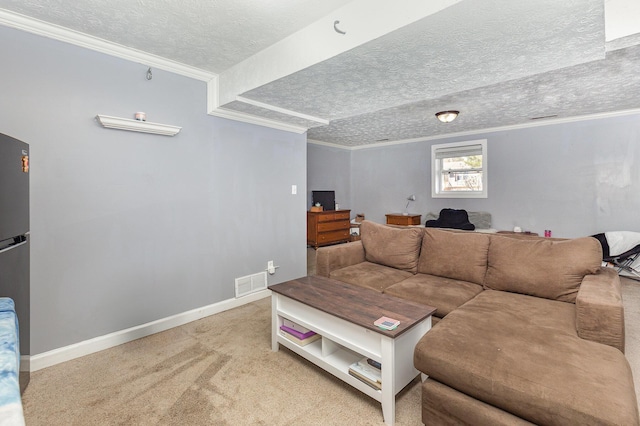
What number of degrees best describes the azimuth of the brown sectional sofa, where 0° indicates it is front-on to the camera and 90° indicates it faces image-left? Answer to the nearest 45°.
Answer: approximately 45°

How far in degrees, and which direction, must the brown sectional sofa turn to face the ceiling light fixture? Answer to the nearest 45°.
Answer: approximately 135° to its right

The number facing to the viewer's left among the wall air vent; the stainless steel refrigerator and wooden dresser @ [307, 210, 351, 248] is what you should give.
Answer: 0

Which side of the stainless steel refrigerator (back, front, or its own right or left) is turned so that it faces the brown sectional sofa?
front

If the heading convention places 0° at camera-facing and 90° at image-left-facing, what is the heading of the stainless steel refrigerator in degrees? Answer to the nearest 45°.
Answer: approximately 315°

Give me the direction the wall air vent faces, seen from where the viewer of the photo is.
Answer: facing the viewer and to the right of the viewer

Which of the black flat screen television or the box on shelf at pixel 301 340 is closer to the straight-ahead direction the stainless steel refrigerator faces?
the box on shelf

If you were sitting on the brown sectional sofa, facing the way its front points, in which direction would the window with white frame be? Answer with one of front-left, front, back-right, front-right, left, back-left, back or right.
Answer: back-right

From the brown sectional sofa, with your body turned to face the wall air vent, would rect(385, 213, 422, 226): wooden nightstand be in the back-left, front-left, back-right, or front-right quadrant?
front-right

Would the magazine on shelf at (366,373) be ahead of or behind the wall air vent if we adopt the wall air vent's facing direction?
ahead
